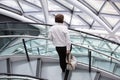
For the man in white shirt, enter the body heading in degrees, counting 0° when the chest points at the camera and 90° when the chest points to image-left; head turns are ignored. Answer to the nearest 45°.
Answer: approximately 180°
